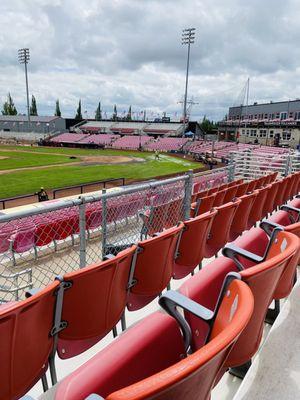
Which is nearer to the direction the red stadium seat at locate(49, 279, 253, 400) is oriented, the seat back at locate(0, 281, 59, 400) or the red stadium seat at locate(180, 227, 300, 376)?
the seat back

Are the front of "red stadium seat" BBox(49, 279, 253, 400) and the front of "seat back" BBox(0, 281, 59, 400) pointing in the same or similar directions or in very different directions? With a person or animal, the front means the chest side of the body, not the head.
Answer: same or similar directions

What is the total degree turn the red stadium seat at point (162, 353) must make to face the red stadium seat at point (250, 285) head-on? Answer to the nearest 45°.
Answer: approximately 90° to its right

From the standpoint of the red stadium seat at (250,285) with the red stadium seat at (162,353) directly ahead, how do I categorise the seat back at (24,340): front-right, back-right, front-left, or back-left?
front-right

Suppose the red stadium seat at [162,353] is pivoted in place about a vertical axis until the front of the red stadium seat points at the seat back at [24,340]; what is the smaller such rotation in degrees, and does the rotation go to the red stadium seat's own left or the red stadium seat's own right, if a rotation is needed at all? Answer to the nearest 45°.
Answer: approximately 45° to the red stadium seat's own left

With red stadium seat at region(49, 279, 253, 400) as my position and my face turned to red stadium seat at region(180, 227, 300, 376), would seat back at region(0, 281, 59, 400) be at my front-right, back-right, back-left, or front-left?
back-left

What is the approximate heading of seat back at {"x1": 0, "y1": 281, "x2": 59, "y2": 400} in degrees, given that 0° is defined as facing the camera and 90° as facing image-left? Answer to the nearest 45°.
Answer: approximately 135°

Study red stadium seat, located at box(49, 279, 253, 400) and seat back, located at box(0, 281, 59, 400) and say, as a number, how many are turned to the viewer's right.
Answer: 0

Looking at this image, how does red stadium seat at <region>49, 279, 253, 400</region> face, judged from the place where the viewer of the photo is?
facing away from the viewer and to the left of the viewer

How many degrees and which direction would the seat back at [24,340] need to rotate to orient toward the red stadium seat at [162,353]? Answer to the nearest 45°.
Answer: approximately 180°
